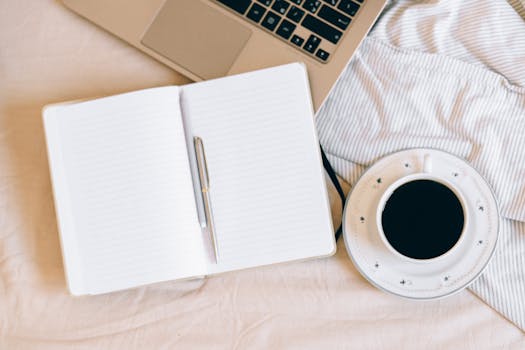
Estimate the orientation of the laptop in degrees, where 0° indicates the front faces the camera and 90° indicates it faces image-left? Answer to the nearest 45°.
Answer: approximately 45°
